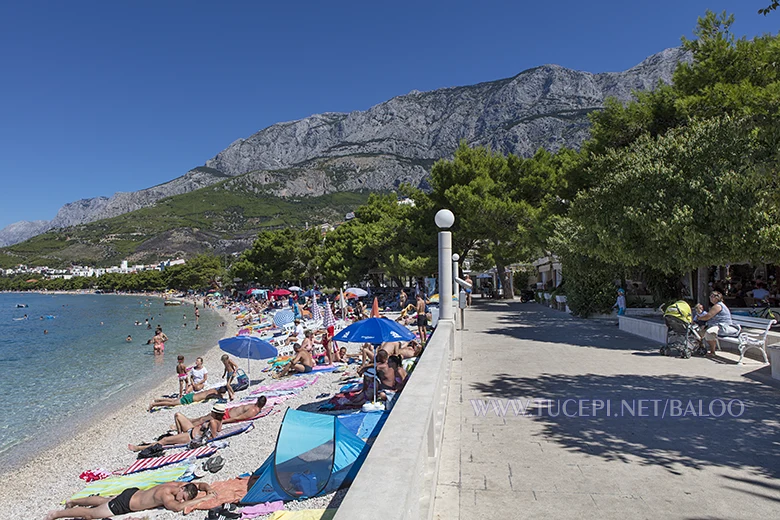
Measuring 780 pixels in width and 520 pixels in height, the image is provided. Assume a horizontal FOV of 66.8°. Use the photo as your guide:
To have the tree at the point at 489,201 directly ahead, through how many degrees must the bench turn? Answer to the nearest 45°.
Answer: approximately 90° to its right

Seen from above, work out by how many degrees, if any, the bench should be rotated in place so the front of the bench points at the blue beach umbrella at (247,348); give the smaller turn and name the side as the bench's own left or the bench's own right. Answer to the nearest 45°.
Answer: approximately 45° to the bench's own right

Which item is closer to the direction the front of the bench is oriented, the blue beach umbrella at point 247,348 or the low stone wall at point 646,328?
the blue beach umbrella

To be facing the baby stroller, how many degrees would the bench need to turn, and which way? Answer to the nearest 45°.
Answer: approximately 45° to its right

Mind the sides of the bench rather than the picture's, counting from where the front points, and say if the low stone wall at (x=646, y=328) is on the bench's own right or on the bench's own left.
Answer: on the bench's own right

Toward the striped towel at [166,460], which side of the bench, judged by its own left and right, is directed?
front

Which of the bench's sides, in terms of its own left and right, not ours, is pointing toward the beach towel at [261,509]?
front

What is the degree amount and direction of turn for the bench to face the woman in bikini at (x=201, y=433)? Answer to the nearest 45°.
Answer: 0° — it already faces them

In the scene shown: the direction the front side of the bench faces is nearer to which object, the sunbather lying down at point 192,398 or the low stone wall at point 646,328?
the sunbather lying down

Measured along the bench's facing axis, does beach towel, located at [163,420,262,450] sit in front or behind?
in front

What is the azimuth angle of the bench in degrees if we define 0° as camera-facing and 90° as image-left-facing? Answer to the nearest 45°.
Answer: approximately 45°

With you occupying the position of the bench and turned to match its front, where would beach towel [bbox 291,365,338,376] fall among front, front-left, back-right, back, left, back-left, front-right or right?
front-right

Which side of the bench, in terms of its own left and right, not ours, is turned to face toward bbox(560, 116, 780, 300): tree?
right
